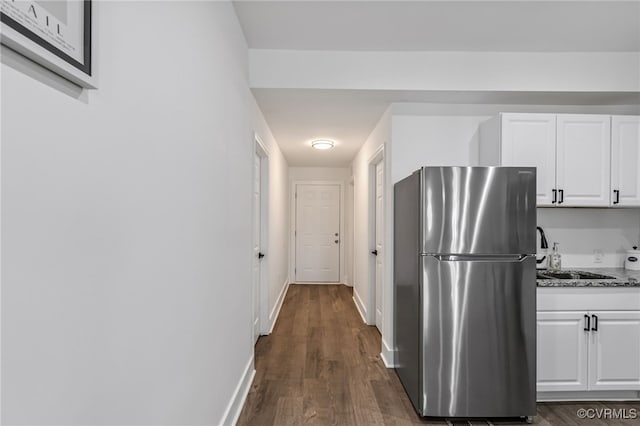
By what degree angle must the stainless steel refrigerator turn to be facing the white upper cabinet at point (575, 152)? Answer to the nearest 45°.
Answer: approximately 135° to its left

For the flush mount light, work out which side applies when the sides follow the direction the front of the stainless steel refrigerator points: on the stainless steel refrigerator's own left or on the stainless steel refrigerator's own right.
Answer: on the stainless steel refrigerator's own right

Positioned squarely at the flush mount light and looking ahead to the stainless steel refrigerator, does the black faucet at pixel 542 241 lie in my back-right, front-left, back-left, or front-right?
front-left

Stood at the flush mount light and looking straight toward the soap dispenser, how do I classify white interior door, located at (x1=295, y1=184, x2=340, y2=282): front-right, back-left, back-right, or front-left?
back-left

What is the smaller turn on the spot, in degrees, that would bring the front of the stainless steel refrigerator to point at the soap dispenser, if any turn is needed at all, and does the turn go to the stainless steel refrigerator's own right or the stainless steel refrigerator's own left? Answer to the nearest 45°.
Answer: approximately 135° to the stainless steel refrigerator's own left

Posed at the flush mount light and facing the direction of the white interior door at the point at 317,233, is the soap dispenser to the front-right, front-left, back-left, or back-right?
back-right

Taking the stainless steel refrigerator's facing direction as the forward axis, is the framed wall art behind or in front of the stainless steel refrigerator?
in front

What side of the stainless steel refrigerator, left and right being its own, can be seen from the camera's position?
front

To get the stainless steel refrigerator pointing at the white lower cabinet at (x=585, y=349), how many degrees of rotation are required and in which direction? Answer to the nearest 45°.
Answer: approximately 135° to its left
